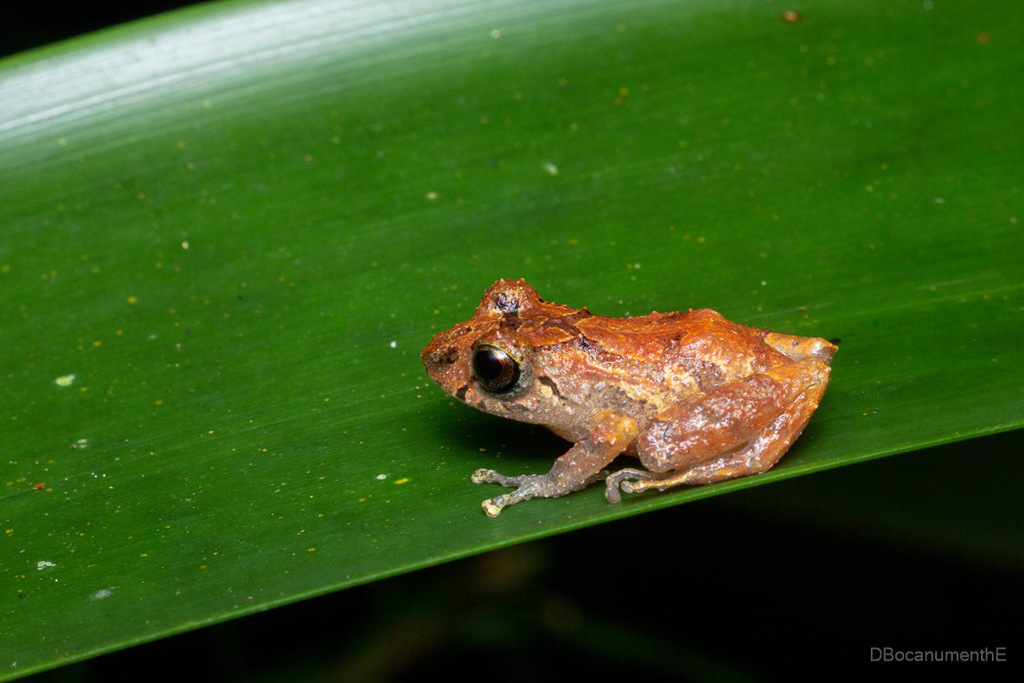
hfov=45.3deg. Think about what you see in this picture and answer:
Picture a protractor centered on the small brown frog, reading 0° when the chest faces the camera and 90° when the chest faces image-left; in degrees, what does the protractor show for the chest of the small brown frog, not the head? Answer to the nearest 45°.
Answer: approximately 90°
